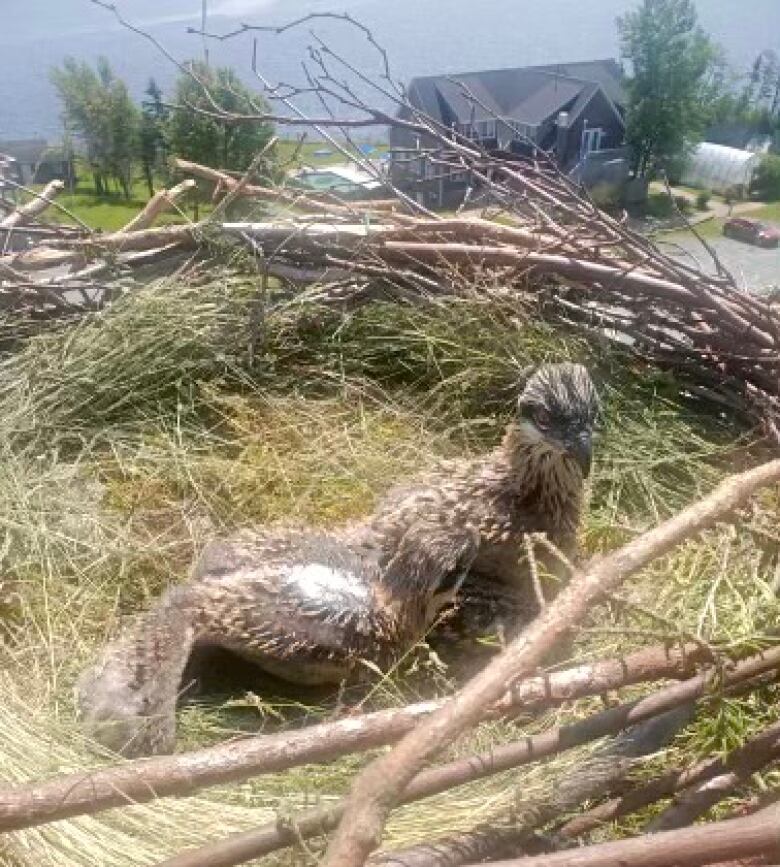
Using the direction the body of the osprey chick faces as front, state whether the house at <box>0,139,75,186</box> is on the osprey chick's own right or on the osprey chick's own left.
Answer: on the osprey chick's own left

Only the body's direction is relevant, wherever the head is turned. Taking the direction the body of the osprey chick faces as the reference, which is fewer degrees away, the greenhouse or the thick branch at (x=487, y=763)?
the greenhouse

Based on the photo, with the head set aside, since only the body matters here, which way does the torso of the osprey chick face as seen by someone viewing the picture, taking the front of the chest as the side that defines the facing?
to the viewer's right

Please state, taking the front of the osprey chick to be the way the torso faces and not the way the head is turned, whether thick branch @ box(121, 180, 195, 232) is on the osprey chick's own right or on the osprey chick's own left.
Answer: on the osprey chick's own left

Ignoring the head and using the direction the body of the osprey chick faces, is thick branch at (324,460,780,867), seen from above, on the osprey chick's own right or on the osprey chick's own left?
on the osprey chick's own right

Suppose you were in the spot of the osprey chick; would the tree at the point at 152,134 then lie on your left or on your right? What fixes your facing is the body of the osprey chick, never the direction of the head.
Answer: on your left

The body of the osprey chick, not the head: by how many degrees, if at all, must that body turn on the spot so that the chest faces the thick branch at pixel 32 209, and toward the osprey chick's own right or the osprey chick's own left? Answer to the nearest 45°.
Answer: approximately 135° to the osprey chick's own left

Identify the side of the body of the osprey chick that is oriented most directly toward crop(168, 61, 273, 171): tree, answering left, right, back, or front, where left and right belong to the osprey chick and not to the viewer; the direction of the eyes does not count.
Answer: left

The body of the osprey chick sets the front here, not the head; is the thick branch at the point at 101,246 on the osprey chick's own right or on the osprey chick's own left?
on the osprey chick's own left

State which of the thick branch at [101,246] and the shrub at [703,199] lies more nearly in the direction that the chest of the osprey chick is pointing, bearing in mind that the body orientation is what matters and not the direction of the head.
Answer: the shrub
